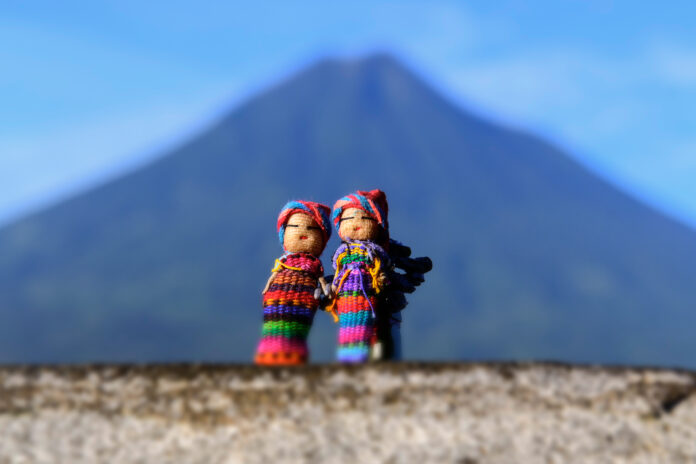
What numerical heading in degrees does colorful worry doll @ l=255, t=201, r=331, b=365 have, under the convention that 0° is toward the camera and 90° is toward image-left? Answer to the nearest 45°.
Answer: approximately 0°

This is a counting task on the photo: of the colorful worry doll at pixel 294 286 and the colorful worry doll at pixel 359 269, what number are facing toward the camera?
2
